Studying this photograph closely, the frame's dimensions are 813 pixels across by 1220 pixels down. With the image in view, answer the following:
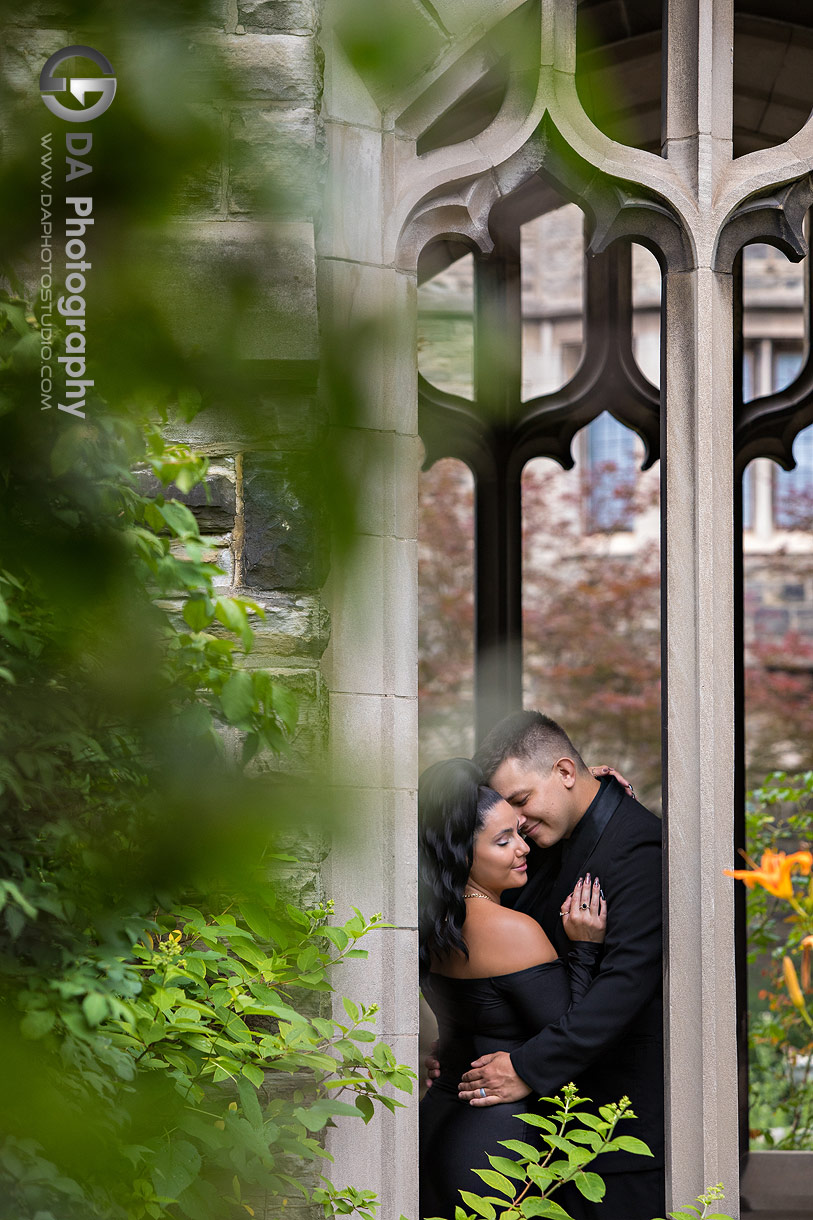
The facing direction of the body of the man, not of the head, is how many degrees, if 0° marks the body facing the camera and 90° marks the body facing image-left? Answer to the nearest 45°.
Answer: approximately 90°

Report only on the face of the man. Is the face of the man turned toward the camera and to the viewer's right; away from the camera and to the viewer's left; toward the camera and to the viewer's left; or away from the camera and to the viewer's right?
toward the camera and to the viewer's left
